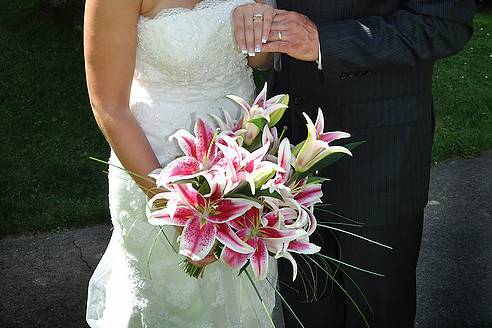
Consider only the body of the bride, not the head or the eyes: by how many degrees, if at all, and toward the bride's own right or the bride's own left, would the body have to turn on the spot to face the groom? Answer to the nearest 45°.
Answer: approximately 45° to the bride's own left

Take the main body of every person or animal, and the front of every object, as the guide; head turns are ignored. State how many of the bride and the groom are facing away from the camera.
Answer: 0

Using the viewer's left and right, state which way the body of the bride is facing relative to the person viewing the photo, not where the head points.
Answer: facing the viewer and to the right of the viewer

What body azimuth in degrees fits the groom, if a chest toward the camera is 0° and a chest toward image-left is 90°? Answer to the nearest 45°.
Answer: approximately 45°
